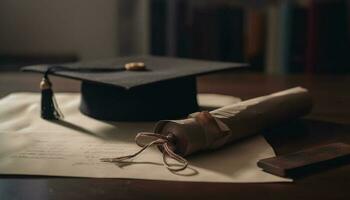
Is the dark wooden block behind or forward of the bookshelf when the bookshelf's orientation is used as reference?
forward

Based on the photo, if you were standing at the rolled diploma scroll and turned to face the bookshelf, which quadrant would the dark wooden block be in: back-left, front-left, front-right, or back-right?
back-right

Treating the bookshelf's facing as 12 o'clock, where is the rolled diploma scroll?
The rolled diploma scroll is roughly at 12 o'clock from the bookshelf.

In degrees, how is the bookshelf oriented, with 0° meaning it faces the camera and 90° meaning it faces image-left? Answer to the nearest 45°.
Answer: approximately 0°
